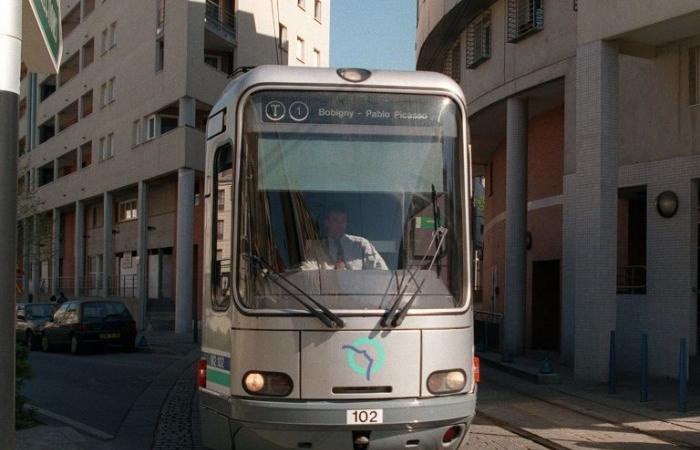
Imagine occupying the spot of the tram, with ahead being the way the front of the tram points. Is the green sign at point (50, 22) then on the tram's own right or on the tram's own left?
on the tram's own right

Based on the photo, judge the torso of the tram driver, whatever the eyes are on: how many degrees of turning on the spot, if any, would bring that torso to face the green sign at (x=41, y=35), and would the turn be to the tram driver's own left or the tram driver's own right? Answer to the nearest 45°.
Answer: approximately 90° to the tram driver's own right

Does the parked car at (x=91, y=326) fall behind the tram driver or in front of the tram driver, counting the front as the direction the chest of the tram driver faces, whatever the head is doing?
behind

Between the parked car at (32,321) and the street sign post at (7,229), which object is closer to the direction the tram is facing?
the street sign post

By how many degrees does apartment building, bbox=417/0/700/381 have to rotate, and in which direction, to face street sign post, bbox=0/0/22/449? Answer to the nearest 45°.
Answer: approximately 45° to its left

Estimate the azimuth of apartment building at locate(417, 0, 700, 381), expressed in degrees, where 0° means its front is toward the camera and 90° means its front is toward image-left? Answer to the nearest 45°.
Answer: approximately 45°

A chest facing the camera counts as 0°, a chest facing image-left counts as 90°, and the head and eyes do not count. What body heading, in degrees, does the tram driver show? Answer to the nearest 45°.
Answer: approximately 0°
